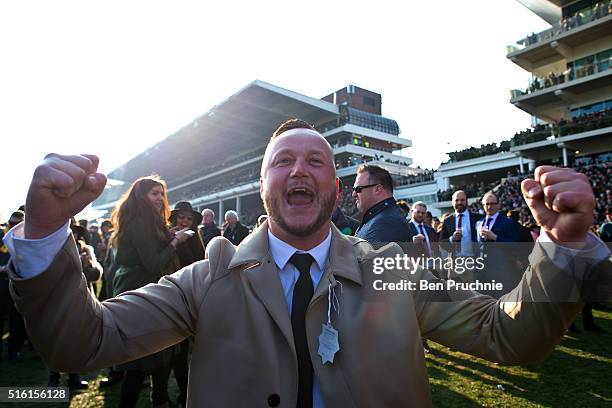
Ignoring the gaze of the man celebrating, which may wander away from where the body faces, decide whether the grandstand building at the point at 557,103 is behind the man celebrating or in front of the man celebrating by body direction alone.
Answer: behind

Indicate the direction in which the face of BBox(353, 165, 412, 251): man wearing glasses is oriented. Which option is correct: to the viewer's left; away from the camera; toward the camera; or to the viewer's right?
to the viewer's left

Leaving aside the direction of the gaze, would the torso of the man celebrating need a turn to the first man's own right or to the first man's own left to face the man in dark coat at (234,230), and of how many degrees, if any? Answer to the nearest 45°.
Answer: approximately 180°
